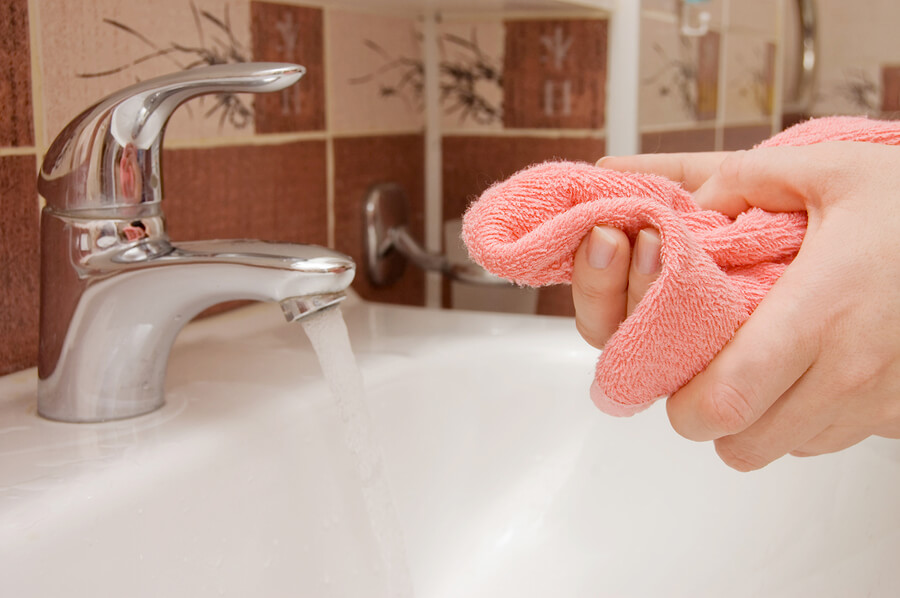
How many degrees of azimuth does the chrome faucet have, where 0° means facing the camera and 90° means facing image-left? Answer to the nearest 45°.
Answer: approximately 270°
